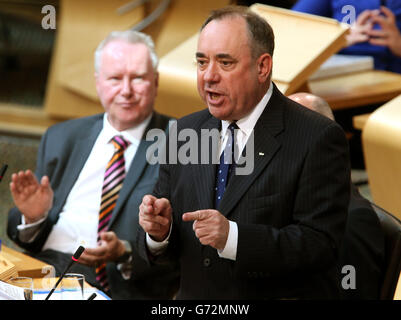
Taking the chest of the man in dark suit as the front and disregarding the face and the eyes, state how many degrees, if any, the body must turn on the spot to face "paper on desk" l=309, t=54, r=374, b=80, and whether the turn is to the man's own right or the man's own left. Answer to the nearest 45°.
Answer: approximately 135° to the man's own right

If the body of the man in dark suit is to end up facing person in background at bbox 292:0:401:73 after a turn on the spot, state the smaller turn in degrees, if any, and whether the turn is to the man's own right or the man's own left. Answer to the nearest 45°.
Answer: approximately 135° to the man's own right

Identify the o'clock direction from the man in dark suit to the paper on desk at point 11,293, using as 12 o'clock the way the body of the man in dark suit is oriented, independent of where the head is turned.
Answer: The paper on desk is roughly at 1 o'clock from the man in dark suit.

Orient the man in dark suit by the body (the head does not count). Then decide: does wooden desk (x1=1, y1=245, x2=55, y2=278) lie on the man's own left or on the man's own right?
on the man's own right

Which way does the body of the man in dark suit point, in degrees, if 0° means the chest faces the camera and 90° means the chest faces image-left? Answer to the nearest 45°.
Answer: approximately 45°

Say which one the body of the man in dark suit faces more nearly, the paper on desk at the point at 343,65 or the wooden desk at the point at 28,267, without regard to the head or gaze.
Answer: the wooden desk

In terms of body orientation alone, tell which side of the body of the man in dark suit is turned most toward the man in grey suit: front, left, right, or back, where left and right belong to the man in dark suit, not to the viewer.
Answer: right
